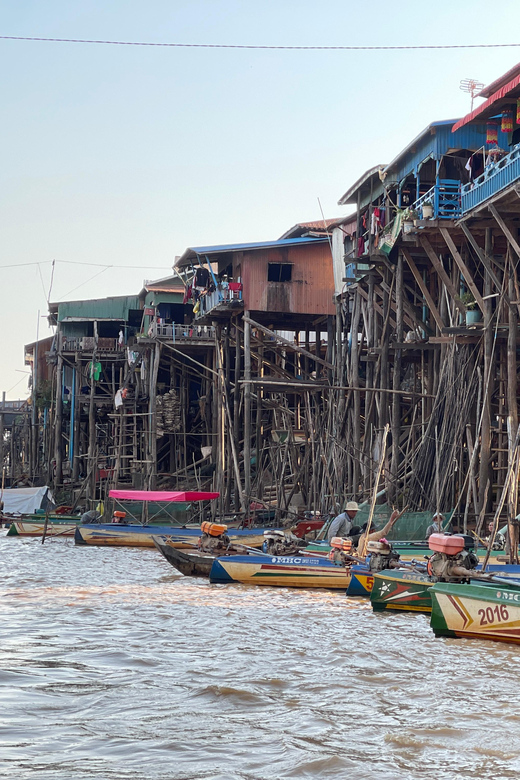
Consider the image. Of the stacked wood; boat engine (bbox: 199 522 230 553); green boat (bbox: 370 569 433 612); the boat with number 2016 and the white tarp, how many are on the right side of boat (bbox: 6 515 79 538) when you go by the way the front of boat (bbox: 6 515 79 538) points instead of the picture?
3

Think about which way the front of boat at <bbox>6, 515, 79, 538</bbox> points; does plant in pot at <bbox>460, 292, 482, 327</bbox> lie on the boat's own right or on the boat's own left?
on the boat's own right

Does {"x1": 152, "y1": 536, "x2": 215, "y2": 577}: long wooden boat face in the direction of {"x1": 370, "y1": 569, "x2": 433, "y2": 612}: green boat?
no

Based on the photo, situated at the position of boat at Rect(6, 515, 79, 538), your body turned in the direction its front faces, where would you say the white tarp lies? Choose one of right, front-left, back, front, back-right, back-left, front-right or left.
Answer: left

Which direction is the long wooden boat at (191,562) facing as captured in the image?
to the viewer's left

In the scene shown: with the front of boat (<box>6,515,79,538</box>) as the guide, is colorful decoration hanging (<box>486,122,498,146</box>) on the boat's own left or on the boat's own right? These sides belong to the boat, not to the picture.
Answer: on the boat's own right

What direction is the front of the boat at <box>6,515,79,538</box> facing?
to the viewer's right
